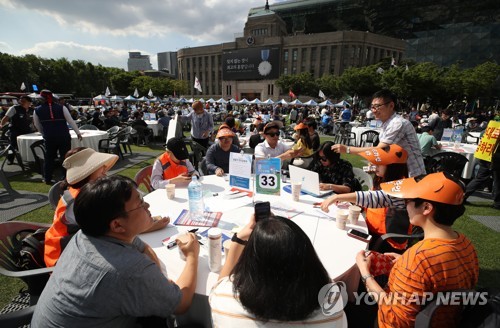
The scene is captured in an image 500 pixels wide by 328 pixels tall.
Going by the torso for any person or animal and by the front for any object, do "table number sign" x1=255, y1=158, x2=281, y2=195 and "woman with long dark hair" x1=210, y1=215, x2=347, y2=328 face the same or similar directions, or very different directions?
very different directions

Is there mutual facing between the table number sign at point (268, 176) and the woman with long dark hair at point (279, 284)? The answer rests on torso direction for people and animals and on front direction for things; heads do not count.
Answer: yes

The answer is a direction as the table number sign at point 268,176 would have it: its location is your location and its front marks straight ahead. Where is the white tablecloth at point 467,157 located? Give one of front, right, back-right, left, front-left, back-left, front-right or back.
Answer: back-left

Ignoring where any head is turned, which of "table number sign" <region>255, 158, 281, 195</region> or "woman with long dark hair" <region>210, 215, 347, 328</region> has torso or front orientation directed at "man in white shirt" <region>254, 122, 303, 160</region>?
the woman with long dark hair

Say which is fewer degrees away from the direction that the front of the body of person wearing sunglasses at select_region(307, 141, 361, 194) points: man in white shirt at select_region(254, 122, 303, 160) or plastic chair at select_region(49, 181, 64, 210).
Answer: the plastic chair

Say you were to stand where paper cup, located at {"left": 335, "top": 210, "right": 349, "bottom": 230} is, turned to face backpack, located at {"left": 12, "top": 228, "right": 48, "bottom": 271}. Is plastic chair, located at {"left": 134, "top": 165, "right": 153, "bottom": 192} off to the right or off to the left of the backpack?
right

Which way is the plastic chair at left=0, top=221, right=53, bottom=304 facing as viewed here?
to the viewer's right

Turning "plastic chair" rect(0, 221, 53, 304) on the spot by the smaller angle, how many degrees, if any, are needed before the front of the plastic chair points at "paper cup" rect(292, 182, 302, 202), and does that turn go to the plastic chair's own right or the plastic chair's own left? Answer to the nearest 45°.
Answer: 0° — it already faces it

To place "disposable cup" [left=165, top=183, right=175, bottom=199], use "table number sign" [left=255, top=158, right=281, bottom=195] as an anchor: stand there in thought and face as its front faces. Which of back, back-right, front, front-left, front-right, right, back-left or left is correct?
right

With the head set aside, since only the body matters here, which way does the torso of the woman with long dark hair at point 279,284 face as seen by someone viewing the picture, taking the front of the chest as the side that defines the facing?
away from the camera

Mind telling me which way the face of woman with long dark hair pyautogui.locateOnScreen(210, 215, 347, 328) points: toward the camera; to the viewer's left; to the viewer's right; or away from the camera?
away from the camera

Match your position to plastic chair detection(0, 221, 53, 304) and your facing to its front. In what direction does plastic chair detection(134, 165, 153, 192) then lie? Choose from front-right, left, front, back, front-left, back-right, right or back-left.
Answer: front-left

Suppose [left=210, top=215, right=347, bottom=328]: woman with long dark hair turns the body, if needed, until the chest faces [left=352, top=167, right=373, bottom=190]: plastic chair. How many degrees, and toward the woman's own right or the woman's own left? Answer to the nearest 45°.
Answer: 0° — they already face it

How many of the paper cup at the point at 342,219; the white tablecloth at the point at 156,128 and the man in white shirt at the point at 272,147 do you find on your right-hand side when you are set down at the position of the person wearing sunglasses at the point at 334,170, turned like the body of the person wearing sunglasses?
2

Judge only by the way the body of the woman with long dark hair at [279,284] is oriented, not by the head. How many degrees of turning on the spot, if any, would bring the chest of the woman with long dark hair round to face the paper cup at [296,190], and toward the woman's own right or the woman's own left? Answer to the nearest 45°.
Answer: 0° — they already face it
